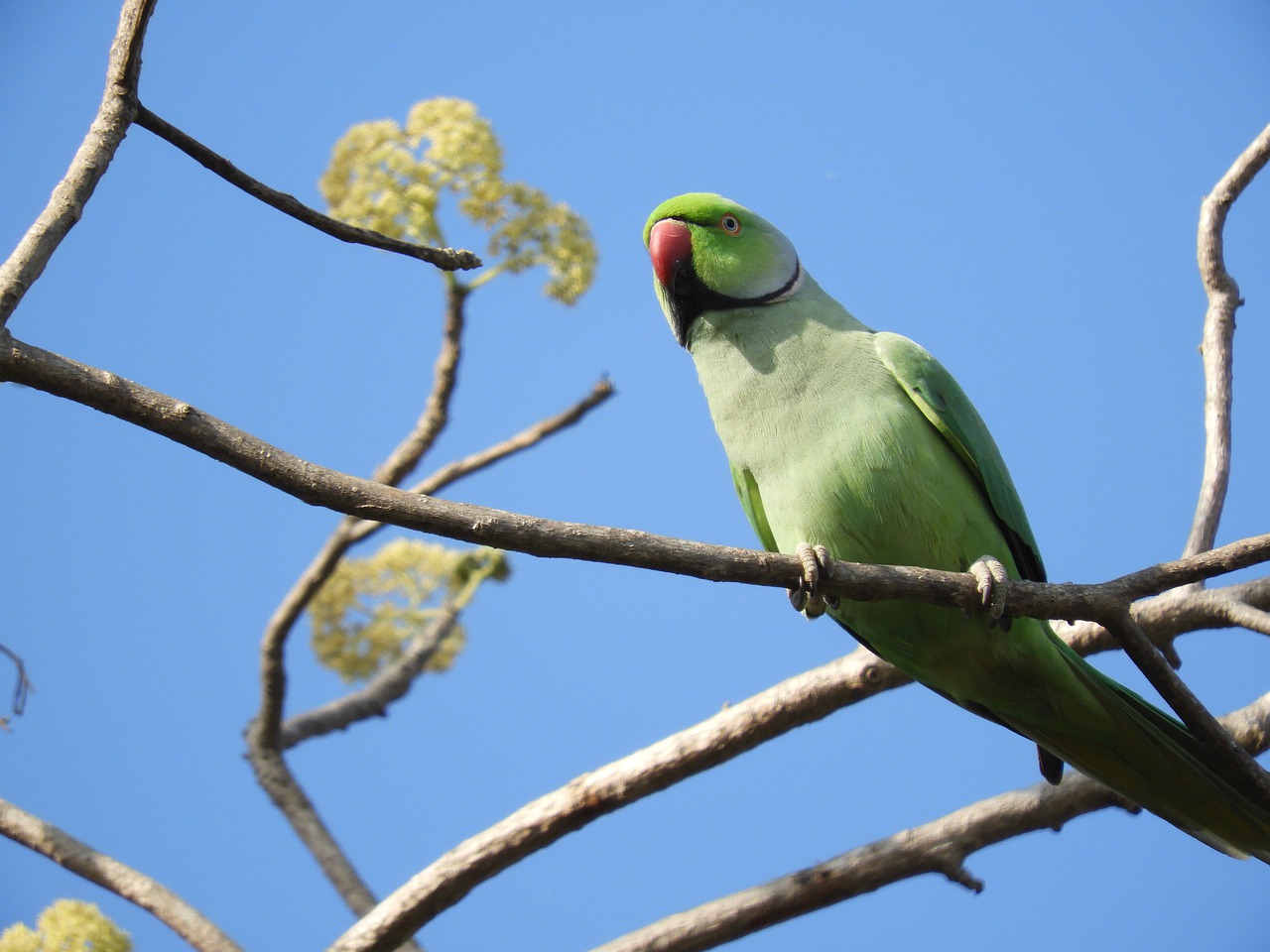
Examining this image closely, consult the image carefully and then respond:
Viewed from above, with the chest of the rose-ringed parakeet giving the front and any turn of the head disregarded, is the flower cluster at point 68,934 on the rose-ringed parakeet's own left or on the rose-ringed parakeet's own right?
on the rose-ringed parakeet's own right

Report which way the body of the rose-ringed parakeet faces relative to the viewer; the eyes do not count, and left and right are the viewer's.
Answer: facing the viewer and to the left of the viewer
